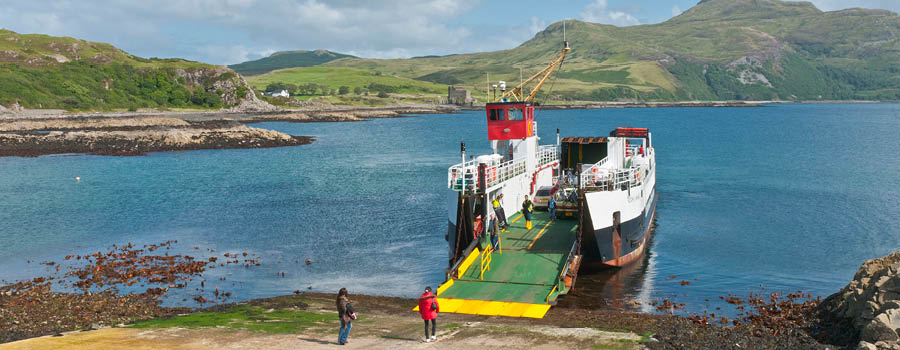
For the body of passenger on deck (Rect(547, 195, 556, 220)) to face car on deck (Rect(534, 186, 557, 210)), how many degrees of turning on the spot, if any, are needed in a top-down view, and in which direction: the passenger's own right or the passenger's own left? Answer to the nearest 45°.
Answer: approximately 180°

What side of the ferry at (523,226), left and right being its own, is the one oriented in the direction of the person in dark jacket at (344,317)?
front

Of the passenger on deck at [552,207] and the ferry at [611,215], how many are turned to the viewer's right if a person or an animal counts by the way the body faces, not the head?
0

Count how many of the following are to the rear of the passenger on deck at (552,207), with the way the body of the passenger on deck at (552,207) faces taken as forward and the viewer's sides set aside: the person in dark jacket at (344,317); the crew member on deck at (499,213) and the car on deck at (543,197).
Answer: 1

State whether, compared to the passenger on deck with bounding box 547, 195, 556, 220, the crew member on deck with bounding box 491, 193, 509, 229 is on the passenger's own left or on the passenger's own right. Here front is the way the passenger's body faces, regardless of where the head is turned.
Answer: on the passenger's own right

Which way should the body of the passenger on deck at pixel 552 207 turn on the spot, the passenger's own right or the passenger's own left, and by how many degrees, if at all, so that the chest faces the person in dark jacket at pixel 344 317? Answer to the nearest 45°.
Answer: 0° — they already face them

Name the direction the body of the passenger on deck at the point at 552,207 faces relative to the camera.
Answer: toward the camera

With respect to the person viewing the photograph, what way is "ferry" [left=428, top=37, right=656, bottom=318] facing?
facing the viewer and to the left of the viewer
